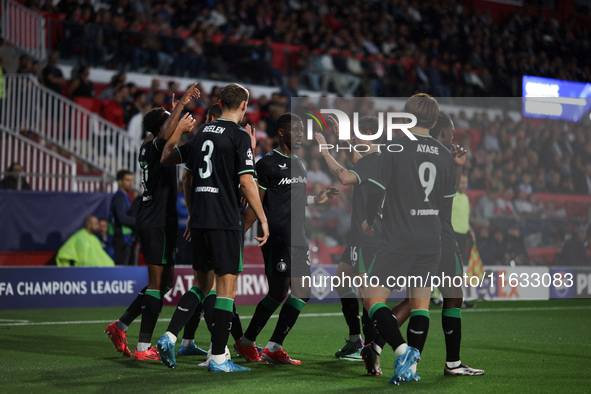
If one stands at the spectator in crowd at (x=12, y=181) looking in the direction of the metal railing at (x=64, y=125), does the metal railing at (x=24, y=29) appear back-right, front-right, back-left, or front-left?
front-left

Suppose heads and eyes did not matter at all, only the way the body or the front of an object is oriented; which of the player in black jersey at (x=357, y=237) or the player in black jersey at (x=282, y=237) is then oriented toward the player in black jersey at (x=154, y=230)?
the player in black jersey at (x=357, y=237)

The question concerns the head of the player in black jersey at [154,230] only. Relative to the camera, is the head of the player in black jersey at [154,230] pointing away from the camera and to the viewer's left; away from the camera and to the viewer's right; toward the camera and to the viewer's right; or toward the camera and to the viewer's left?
away from the camera and to the viewer's right

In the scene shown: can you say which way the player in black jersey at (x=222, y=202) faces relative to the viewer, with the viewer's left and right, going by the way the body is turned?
facing away from the viewer and to the right of the viewer

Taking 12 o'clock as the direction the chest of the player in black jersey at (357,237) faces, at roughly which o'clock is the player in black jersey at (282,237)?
the player in black jersey at (282,237) is roughly at 12 o'clock from the player in black jersey at (357,237).

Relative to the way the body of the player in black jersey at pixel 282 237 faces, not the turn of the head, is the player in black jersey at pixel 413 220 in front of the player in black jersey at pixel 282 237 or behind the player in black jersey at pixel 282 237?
in front

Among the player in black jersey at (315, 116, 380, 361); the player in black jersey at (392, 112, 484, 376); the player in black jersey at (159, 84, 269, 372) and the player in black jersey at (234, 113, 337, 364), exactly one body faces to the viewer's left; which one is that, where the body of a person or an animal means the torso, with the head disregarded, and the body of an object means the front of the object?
the player in black jersey at (315, 116, 380, 361)

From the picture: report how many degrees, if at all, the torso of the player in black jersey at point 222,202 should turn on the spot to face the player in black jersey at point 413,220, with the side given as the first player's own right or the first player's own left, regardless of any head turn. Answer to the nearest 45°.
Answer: approximately 45° to the first player's own right

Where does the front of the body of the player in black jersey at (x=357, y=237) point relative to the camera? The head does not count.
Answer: to the viewer's left

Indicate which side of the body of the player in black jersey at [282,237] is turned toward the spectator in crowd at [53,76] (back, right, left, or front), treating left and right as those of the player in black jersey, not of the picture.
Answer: back

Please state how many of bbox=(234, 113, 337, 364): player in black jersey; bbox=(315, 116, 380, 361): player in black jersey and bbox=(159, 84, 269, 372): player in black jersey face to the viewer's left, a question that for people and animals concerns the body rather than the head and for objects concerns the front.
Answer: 1

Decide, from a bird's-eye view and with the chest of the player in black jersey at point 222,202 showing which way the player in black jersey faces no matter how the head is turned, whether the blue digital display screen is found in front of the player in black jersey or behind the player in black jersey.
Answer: in front
